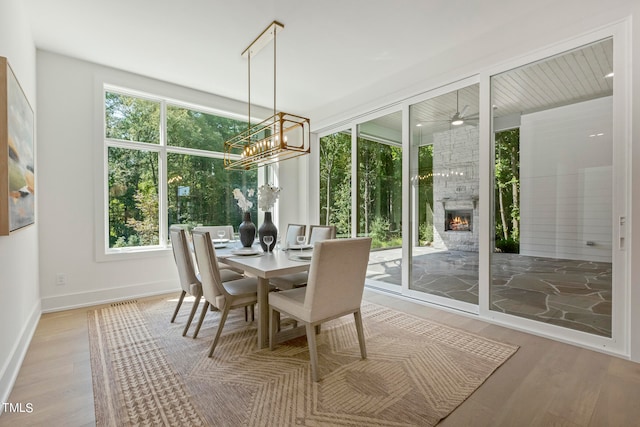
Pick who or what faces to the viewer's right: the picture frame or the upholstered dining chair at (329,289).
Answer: the picture frame

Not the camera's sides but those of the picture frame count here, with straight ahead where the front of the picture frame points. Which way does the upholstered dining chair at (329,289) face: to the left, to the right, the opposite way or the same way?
to the left

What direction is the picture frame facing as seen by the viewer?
to the viewer's right

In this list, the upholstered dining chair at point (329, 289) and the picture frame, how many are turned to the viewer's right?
1

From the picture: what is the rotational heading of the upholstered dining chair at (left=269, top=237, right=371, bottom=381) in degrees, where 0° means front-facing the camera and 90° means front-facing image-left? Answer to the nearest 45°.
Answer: approximately 135°

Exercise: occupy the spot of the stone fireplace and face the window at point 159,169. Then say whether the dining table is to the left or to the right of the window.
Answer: left

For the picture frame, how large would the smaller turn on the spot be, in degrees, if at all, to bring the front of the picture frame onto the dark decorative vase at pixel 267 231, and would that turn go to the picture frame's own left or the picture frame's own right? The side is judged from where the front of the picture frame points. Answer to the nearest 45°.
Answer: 0° — it already faces it
